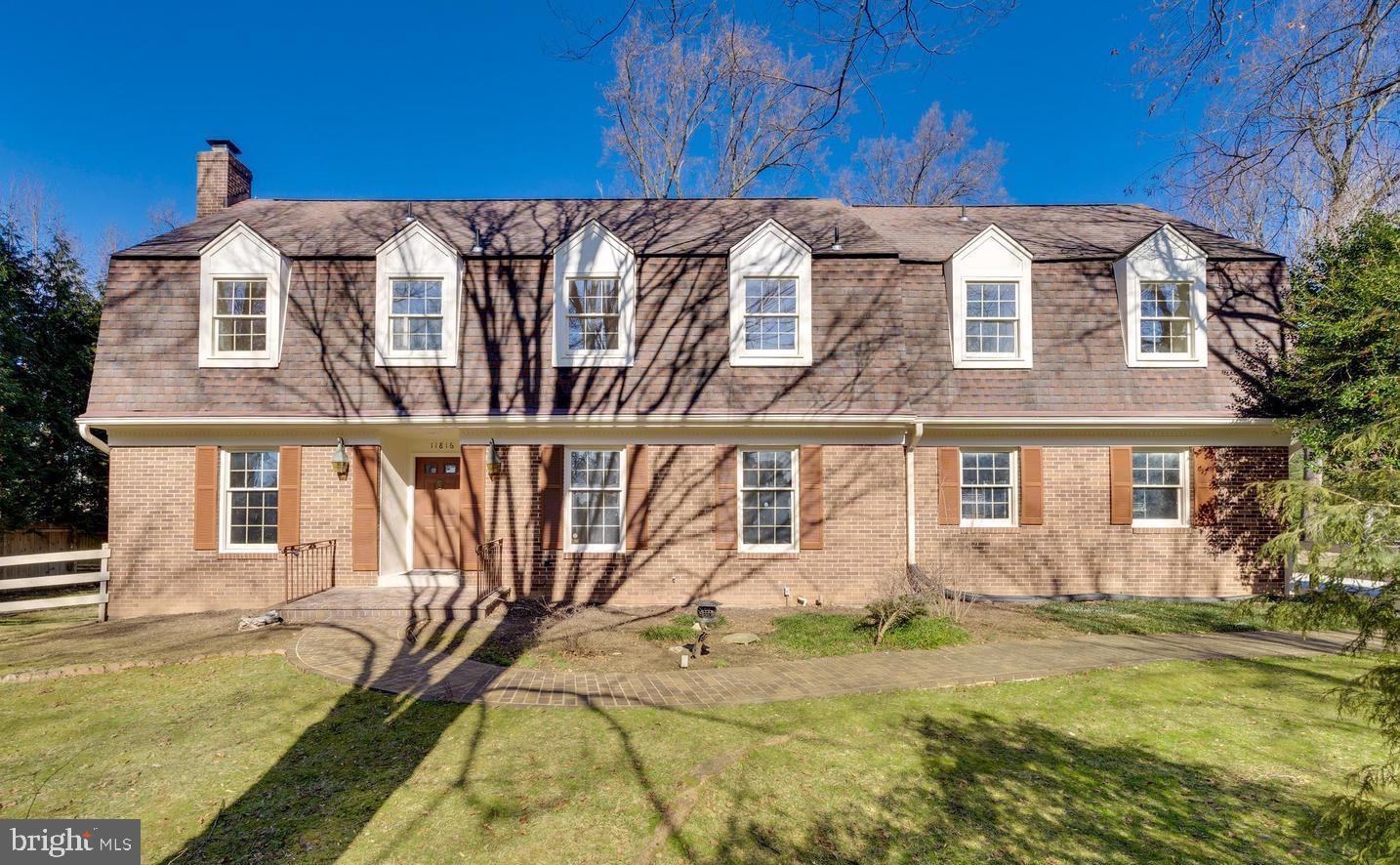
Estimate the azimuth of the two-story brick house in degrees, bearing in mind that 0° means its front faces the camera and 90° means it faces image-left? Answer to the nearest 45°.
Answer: approximately 0°

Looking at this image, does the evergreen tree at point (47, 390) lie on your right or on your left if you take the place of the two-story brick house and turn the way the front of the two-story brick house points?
on your right

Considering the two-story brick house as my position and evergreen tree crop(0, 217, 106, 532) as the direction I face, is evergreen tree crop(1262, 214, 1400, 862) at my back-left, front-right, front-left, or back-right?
back-left
